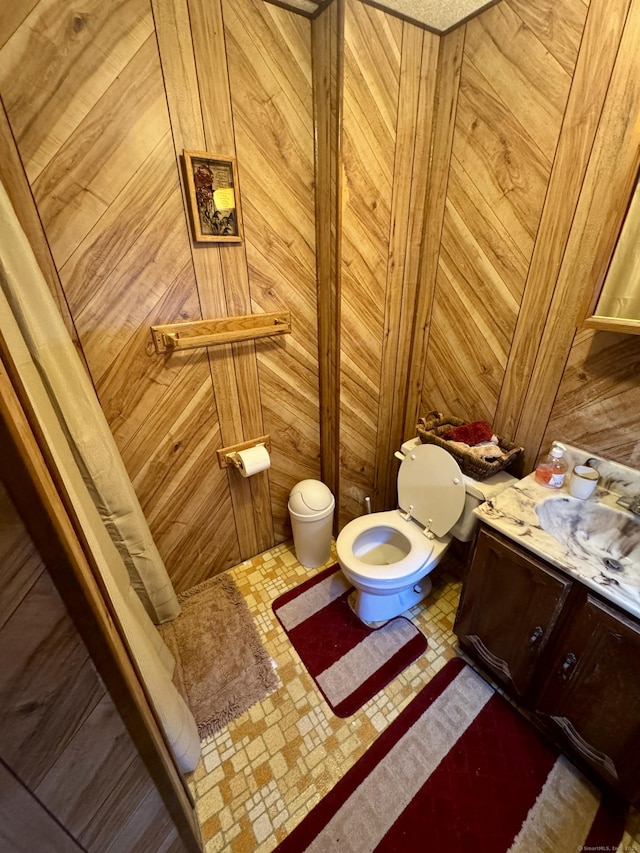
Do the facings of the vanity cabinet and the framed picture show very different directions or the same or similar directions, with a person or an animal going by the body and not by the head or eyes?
very different directions

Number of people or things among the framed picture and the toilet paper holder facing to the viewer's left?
0

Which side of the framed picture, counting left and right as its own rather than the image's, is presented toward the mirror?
front

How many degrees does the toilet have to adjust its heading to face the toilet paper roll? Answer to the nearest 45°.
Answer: approximately 45° to its right

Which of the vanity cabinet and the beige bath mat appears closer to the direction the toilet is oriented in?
the beige bath mat

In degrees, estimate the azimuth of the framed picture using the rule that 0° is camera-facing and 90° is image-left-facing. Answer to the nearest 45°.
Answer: approximately 315°

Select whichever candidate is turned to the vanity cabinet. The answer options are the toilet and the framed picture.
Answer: the framed picture

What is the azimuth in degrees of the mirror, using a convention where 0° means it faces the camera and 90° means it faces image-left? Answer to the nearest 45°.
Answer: approximately 45°

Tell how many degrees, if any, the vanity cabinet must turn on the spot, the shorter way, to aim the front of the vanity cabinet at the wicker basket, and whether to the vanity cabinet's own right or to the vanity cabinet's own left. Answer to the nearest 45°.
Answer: approximately 90° to the vanity cabinet's own right
